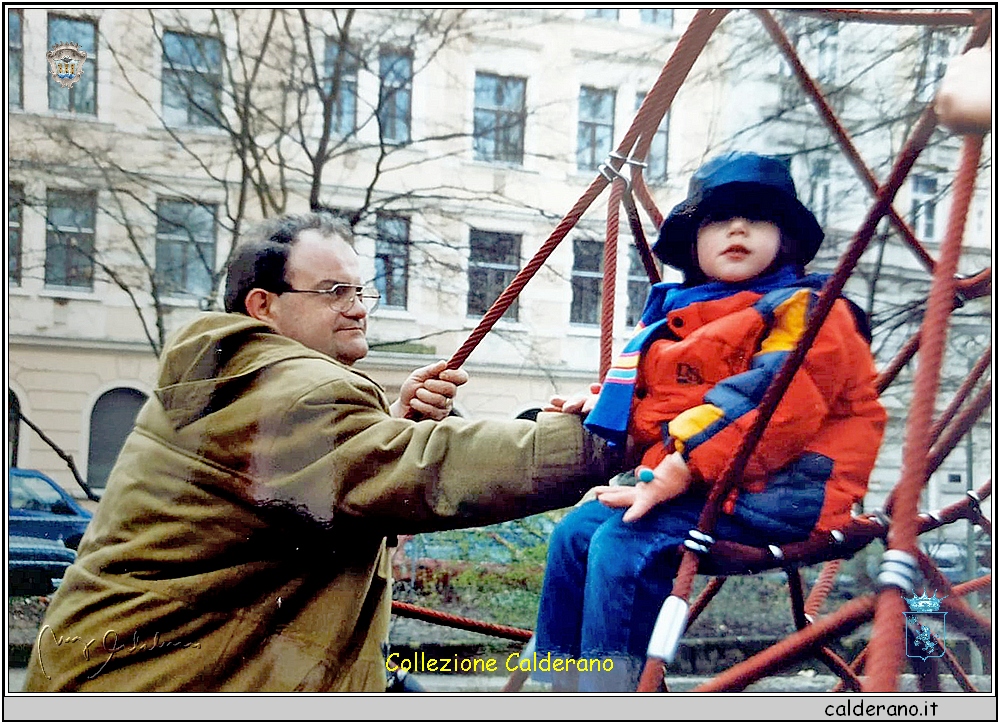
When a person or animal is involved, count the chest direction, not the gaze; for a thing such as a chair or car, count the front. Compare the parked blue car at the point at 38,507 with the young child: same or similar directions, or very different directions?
very different directions

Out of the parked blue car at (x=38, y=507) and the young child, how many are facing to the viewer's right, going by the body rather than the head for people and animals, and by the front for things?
1

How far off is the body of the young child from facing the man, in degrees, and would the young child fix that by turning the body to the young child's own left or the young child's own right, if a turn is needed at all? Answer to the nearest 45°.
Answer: approximately 45° to the young child's own right

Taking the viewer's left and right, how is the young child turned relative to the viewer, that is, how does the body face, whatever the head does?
facing the viewer and to the left of the viewer

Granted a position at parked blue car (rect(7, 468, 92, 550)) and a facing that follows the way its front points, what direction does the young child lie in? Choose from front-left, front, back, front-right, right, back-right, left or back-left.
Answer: front-right

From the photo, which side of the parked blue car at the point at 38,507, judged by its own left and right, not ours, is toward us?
right
